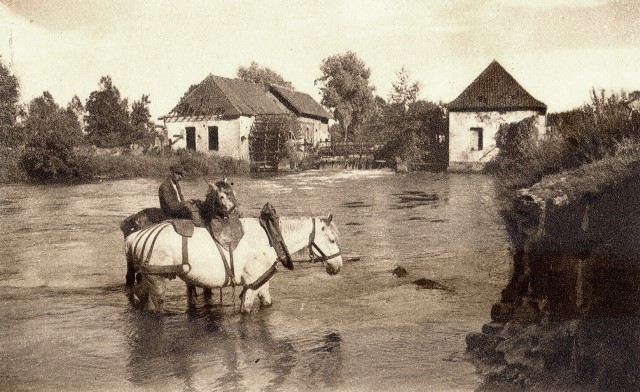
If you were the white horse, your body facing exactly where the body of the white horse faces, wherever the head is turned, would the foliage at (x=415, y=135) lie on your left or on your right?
on your left

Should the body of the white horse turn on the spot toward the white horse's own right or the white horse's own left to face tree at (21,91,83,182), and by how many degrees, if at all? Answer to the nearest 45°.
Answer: approximately 135° to the white horse's own left

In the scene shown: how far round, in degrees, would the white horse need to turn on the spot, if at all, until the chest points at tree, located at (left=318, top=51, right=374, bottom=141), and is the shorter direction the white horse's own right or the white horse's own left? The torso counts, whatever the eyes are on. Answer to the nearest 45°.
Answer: approximately 90° to the white horse's own left

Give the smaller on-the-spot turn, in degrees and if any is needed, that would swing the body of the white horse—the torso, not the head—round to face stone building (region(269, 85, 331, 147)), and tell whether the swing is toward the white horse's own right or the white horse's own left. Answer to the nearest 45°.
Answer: approximately 90° to the white horse's own left

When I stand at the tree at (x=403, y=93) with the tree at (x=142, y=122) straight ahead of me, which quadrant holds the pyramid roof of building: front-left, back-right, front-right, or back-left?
back-left

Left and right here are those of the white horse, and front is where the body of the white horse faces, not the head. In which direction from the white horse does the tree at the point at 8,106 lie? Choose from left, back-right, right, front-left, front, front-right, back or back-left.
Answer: back-left

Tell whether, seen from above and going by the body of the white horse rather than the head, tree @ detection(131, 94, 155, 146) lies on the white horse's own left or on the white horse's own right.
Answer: on the white horse's own left

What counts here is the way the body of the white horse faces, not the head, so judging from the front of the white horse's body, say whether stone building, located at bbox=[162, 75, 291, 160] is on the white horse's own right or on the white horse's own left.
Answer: on the white horse's own left

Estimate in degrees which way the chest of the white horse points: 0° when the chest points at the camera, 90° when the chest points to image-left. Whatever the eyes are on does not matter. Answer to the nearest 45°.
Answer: approximately 270°

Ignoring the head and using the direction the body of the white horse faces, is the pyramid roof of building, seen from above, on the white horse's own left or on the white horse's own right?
on the white horse's own left

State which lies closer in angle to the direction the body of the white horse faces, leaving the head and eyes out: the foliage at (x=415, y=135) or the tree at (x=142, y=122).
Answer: the foliage
